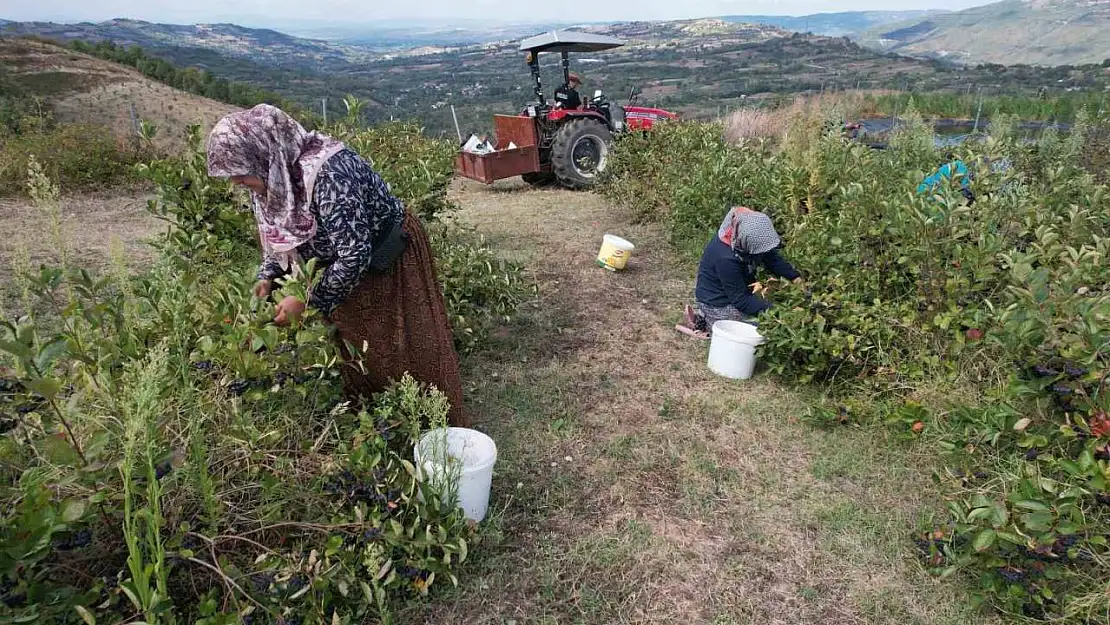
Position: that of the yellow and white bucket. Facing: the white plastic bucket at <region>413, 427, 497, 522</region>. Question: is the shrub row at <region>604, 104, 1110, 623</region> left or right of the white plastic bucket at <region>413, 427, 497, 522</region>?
left

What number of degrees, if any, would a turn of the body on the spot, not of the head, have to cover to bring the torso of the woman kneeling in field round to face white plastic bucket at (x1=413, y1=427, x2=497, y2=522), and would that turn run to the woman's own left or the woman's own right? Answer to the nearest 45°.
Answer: approximately 90° to the woman's own right

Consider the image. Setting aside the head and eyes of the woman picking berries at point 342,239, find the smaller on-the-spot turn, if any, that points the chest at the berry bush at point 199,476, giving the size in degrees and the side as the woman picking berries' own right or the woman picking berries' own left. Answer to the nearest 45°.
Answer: approximately 45° to the woman picking berries' own left

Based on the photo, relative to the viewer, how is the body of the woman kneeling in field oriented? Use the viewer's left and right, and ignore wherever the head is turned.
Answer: facing to the right of the viewer

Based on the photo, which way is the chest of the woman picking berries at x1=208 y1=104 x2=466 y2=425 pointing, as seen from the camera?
to the viewer's left

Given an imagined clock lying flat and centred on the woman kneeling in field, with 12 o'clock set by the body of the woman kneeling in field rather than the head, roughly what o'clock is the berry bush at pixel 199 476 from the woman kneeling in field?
The berry bush is roughly at 4 o'clock from the woman kneeling in field.

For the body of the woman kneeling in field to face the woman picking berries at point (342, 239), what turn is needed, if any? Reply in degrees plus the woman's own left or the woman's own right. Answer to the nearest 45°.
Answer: approximately 135° to the woman's own right

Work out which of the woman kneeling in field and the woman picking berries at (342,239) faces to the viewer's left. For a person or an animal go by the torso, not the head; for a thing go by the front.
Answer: the woman picking berries

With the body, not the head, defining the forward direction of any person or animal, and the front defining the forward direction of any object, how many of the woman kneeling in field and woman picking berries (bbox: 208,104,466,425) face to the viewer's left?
1
